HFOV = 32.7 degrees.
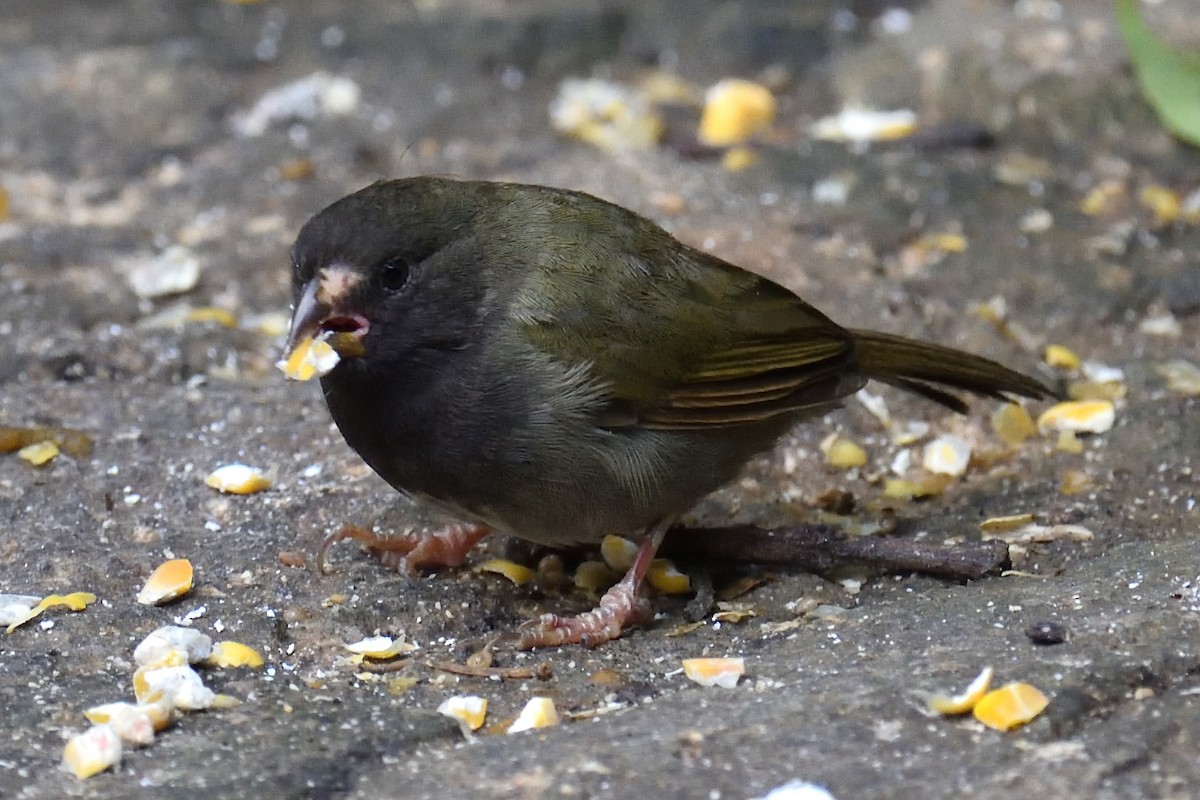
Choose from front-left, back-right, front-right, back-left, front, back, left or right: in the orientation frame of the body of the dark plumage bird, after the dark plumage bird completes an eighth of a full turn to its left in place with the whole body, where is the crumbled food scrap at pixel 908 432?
back-left

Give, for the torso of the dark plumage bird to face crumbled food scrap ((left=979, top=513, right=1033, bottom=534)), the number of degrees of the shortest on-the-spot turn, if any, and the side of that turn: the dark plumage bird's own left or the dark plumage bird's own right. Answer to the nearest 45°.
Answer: approximately 135° to the dark plumage bird's own left

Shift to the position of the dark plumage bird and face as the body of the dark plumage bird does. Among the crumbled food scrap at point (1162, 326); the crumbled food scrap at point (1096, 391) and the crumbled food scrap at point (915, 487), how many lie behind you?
3

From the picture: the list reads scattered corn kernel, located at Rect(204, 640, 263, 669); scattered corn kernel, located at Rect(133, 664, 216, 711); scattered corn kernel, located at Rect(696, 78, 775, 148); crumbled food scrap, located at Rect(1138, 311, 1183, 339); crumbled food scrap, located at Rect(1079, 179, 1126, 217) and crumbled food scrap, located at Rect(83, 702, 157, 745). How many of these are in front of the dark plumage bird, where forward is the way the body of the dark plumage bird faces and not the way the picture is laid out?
3

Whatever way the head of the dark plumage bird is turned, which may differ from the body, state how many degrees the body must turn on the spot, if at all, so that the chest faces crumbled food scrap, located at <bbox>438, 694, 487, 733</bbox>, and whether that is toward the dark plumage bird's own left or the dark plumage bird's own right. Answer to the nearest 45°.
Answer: approximately 45° to the dark plumage bird's own left

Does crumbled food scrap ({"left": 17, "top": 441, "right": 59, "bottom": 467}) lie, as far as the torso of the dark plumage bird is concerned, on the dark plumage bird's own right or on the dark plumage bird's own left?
on the dark plumage bird's own right

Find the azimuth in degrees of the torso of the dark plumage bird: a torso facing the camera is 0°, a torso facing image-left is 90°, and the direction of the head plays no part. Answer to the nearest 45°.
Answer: approximately 45°

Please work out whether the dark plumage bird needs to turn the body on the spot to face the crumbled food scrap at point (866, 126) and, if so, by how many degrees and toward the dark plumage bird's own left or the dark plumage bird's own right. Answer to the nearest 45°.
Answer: approximately 135° to the dark plumage bird's own right

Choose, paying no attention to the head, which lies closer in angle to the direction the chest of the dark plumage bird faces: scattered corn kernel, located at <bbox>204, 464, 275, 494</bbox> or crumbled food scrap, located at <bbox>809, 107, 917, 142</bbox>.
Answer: the scattered corn kernel

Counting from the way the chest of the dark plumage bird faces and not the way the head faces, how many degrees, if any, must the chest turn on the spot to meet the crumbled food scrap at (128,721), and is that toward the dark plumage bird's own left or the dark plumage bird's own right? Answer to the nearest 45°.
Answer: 0° — it already faces it

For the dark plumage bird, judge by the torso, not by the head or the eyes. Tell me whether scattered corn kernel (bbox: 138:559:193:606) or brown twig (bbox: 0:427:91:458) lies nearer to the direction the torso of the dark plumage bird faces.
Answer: the scattered corn kernel

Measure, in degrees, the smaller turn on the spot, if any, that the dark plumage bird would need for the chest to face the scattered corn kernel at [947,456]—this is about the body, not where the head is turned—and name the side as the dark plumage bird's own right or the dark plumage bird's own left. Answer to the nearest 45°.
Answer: approximately 180°

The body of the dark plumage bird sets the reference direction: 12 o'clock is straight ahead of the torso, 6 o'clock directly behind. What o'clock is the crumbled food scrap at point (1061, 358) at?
The crumbled food scrap is roughly at 6 o'clock from the dark plumage bird.
